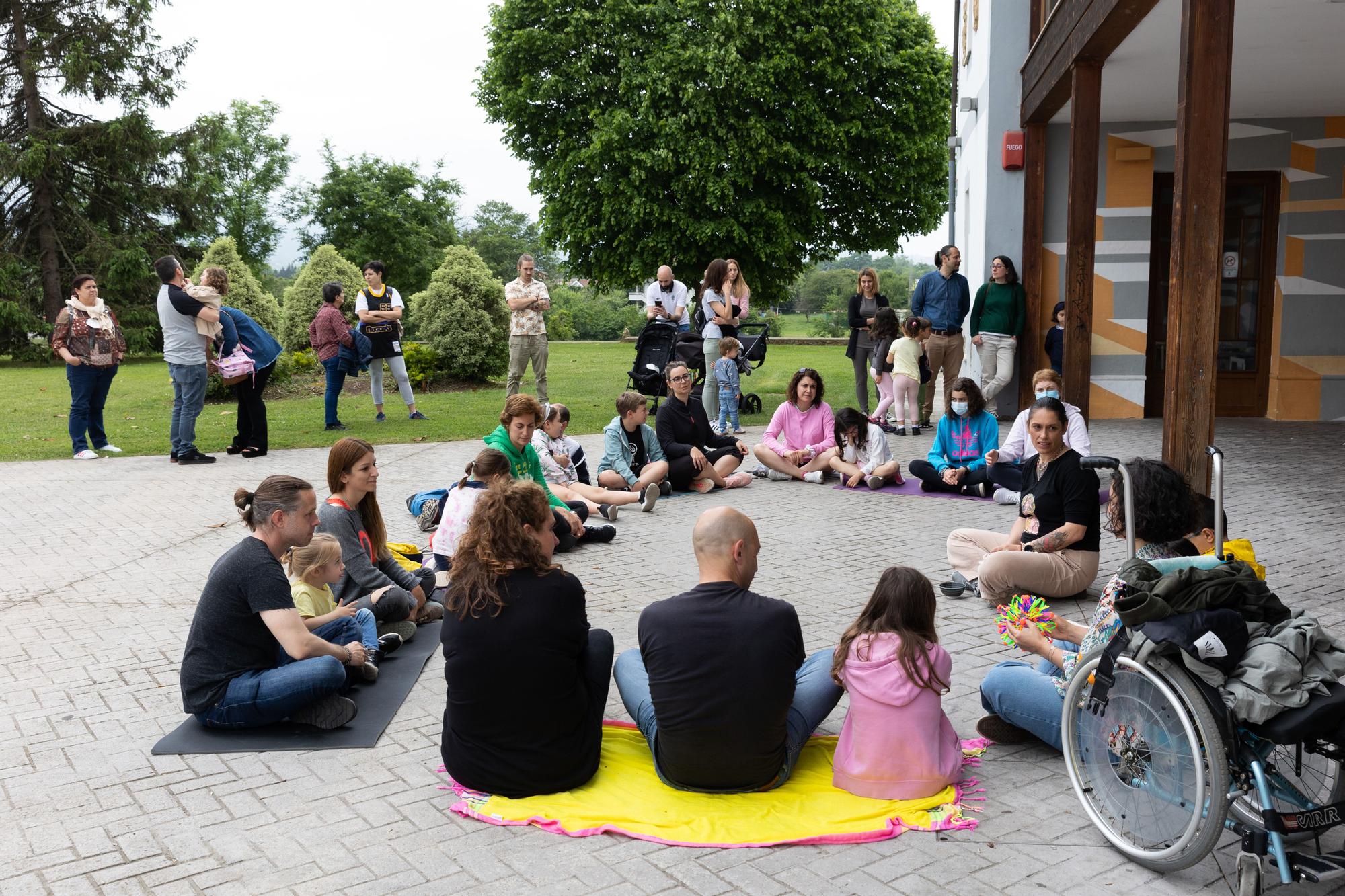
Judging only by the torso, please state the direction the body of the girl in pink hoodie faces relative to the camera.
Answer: away from the camera

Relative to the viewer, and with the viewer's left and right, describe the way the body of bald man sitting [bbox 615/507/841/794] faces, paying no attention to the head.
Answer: facing away from the viewer

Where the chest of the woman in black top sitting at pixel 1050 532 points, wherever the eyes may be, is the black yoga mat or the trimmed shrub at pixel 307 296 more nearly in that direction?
the black yoga mat

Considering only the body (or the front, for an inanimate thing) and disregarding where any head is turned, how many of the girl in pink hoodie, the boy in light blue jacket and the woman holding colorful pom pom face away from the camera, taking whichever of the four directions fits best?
1

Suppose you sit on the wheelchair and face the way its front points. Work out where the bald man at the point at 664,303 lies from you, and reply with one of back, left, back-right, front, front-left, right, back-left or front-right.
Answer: back

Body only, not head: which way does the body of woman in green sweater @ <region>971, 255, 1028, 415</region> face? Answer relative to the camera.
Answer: toward the camera

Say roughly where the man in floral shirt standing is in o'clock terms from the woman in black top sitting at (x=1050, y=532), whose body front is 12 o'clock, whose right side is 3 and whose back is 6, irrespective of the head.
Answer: The man in floral shirt standing is roughly at 3 o'clock from the woman in black top sitting.

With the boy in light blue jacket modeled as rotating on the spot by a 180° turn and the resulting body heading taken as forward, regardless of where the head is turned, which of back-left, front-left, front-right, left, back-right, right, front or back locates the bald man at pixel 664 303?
front-right

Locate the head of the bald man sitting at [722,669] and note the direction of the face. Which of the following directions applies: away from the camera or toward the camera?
away from the camera

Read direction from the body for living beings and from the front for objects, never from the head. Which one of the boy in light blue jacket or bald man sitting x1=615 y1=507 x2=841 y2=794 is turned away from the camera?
the bald man sitting

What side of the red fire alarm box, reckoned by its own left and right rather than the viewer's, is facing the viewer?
front

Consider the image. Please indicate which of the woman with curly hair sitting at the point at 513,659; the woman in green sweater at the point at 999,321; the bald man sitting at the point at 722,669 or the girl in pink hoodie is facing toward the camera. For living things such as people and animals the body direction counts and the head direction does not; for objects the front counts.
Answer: the woman in green sweater

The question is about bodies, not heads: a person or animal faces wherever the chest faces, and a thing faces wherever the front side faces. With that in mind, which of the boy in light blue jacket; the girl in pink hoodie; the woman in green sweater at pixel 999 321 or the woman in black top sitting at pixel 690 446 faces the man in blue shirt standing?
the girl in pink hoodie

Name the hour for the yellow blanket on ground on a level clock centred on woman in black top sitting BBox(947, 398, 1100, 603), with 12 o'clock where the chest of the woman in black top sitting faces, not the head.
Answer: The yellow blanket on ground is roughly at 11 o'clock from the woman in black top sitting.

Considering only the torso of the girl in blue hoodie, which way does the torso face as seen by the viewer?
toward the camera

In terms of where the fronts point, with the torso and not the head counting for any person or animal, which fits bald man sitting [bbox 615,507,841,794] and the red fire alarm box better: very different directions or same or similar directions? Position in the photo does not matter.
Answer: very different directions

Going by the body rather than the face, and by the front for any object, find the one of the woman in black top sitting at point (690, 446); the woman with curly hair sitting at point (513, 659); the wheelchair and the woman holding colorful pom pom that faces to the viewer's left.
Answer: the woman holding colorful pom pom

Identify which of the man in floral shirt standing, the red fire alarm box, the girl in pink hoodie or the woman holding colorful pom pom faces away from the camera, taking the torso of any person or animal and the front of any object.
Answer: the girl in pink hoodie

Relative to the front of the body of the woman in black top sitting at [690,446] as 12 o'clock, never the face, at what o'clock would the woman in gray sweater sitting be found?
The woman in gray sweater sitting is roughly at 2 o'clock from the woman in black top sitting.

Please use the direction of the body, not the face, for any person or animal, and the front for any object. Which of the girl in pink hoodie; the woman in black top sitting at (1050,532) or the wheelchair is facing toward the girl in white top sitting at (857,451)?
the girl in pink hoodie

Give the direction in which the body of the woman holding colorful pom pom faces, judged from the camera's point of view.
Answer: to the viewer's left
